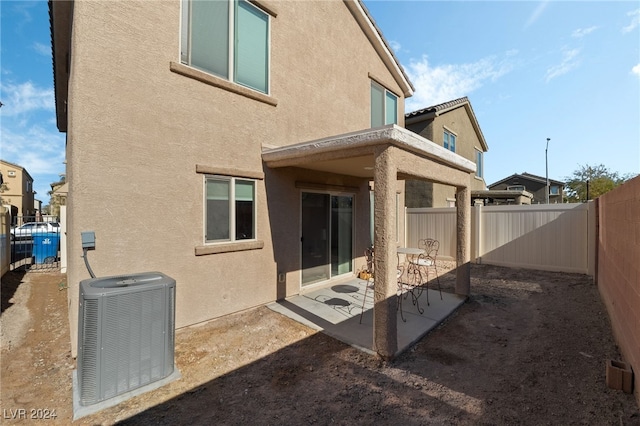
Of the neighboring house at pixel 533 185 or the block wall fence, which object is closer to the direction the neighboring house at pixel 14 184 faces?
the block wall fence

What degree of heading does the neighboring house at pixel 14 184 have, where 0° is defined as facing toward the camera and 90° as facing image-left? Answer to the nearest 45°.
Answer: approximately 0°
